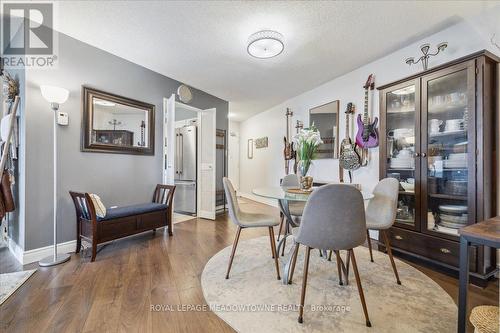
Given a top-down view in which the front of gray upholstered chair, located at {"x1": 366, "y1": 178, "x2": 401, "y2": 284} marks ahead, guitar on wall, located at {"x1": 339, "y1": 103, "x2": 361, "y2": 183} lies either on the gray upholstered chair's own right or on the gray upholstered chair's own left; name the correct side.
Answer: on the gray upholstered chair's own right

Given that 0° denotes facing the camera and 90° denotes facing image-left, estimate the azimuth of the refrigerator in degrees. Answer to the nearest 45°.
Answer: approximately 45°

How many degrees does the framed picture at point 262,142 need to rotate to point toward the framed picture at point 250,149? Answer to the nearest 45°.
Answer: approximately 90° to its right

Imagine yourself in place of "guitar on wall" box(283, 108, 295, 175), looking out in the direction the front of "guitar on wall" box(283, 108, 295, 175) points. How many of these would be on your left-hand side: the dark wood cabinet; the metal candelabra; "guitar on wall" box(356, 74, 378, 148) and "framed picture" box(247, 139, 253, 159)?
3

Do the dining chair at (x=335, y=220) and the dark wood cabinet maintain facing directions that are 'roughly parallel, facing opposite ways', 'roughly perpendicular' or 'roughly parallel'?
roughly perpendicular

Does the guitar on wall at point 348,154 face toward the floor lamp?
yes
